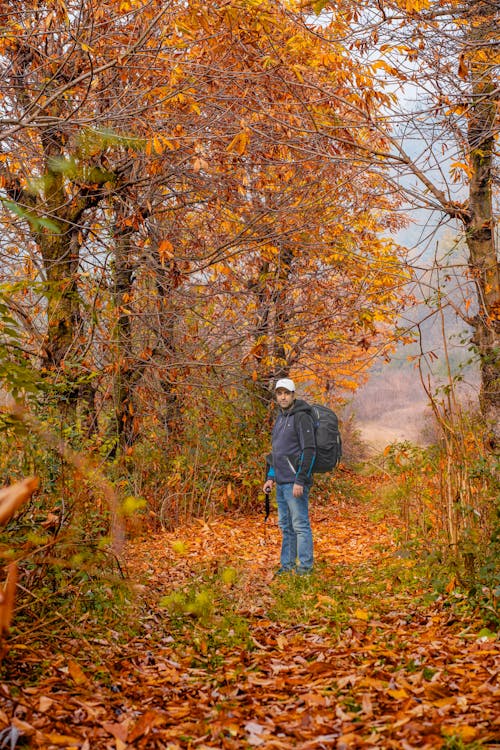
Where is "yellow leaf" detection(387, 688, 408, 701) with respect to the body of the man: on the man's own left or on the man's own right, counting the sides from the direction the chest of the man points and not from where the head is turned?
on the man's own left

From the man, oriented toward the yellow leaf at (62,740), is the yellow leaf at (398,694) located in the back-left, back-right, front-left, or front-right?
front-left

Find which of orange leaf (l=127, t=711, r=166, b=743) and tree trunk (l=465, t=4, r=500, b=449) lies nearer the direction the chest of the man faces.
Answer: the orange leaf

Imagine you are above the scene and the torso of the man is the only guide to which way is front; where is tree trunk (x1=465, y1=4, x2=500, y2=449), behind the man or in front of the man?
behind

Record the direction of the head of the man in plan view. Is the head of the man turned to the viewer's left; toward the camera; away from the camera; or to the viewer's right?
toward the camera

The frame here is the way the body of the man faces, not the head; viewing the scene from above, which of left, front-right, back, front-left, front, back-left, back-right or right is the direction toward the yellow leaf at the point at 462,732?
front-left

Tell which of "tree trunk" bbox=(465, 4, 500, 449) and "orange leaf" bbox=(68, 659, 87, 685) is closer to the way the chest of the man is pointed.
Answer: the orange leaf

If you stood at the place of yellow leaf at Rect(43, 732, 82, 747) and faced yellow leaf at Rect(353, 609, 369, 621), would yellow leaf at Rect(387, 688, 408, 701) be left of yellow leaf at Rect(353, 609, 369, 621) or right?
right

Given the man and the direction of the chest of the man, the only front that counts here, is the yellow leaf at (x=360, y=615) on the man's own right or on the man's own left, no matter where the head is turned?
on the man's own left

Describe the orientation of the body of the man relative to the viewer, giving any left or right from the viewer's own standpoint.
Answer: facing the viewer and to the left of the viewer

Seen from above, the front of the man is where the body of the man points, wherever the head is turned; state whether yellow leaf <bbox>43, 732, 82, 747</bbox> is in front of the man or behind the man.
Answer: in front
